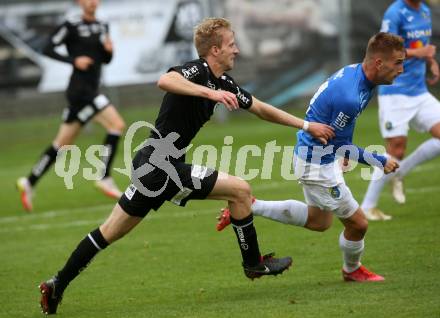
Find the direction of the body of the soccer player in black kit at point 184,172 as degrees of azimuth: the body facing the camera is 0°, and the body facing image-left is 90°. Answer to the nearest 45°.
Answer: approximately 270°

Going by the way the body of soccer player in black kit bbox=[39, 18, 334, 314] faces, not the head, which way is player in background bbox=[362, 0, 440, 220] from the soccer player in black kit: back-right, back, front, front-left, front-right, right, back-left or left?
front-left

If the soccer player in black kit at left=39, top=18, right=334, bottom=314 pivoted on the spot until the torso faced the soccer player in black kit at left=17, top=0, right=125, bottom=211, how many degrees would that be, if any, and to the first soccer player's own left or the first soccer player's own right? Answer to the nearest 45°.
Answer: approximately 90° to the first soccer player's own left

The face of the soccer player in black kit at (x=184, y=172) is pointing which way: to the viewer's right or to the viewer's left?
to the viewer's right

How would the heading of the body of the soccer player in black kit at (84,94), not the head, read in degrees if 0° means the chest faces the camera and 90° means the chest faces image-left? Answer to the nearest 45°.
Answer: approximately 315°
